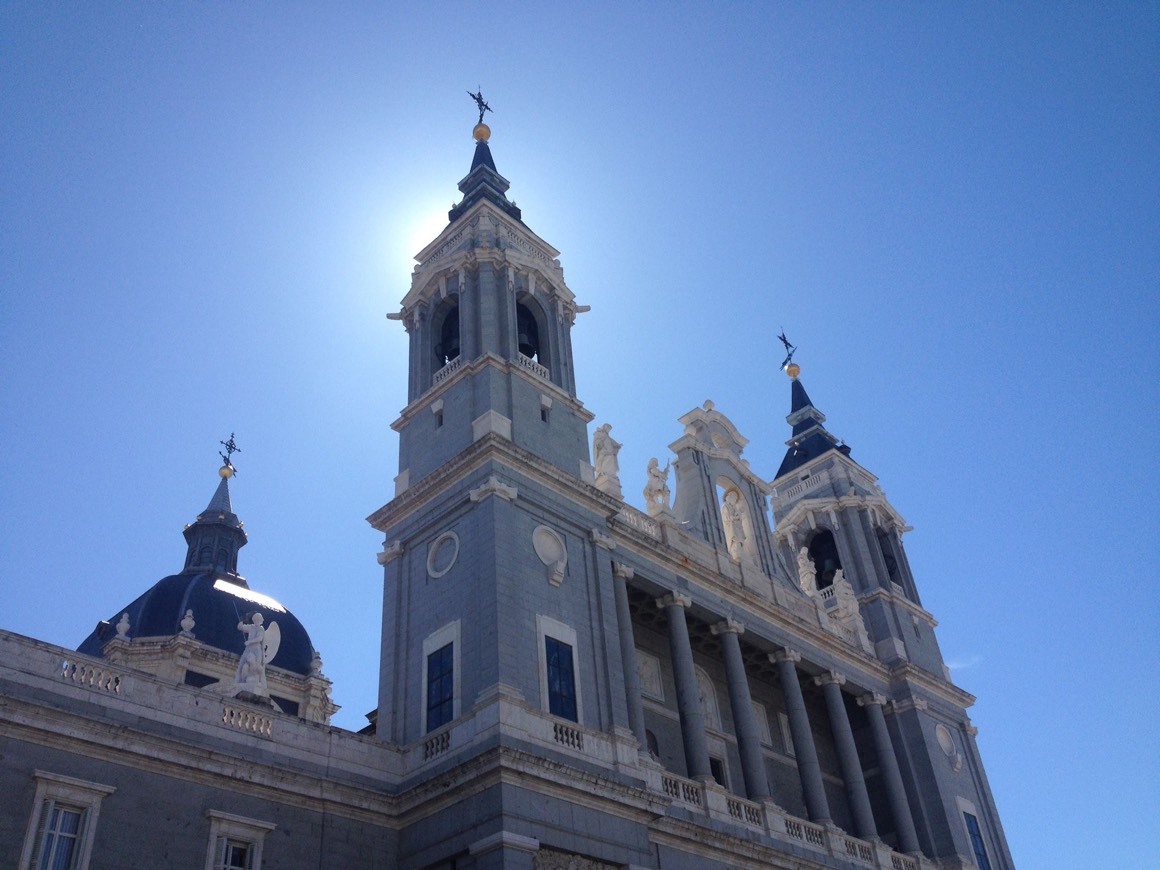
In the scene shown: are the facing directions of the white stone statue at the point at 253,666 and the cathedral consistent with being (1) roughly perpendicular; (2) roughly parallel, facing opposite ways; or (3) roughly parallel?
roughly perpendicular
